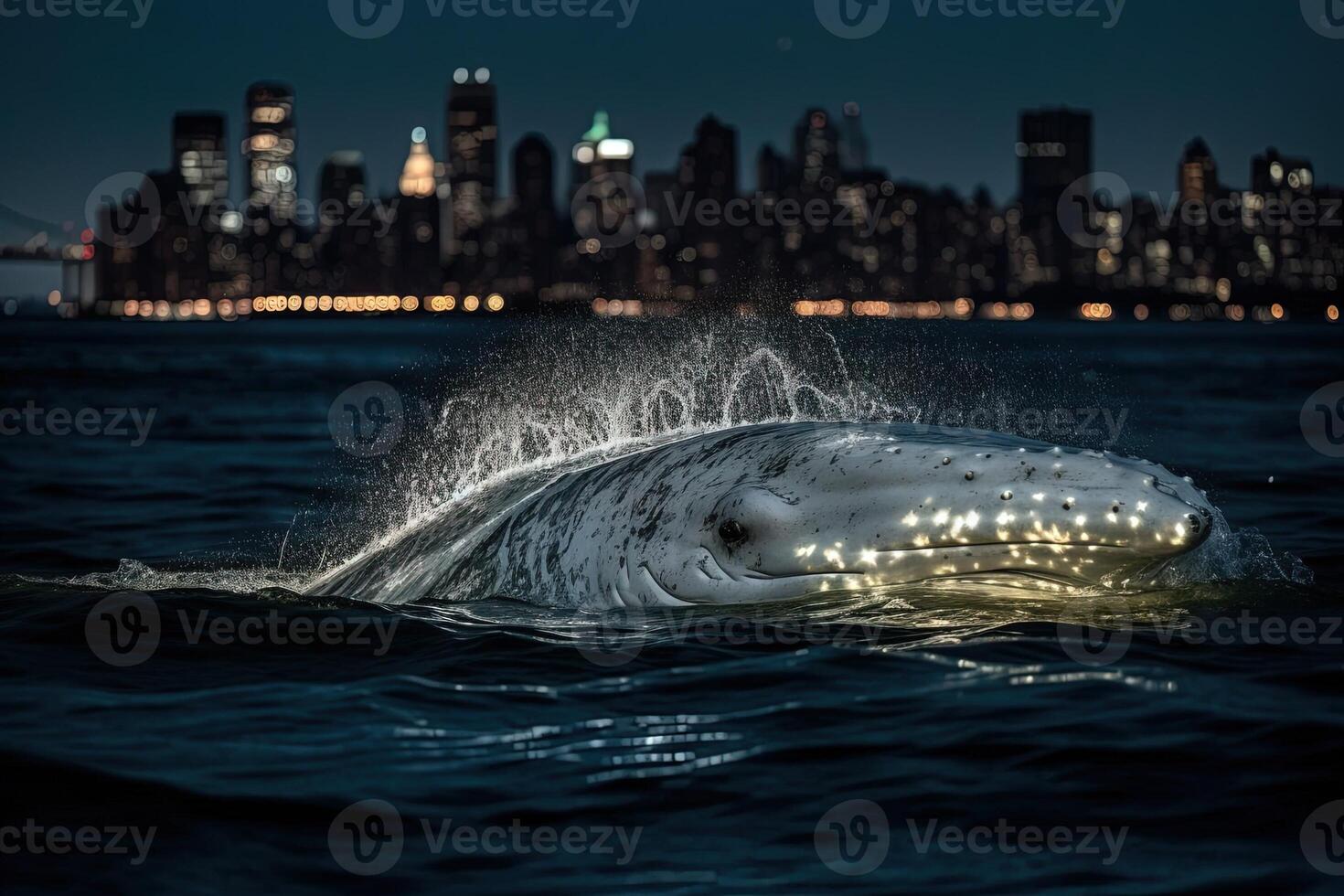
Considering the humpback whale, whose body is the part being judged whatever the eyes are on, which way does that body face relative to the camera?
to the viewer's right

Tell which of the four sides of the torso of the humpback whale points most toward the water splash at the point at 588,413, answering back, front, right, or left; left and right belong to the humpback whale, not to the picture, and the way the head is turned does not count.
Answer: back
